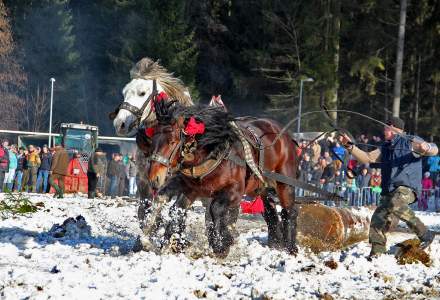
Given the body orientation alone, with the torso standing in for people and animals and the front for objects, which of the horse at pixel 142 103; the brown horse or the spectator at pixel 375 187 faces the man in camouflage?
the spectator

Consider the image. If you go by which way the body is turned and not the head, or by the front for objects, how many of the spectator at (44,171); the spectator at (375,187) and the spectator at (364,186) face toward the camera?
3

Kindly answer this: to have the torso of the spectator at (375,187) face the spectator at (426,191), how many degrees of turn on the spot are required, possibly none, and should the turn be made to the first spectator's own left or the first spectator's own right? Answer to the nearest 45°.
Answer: approximately 135° to the first spectator's own left

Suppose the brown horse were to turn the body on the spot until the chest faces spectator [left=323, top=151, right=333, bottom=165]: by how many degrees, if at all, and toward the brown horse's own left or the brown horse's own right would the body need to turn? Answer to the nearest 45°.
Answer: approximately 135° to the brown horse's own right

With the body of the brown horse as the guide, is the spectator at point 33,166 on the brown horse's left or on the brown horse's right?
on the brown horse's right

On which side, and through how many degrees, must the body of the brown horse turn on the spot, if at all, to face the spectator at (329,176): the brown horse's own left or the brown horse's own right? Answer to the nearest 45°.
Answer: approximately 135° to the brown horse's own right

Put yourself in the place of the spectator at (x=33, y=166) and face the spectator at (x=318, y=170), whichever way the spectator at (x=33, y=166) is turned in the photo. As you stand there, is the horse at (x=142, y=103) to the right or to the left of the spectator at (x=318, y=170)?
right

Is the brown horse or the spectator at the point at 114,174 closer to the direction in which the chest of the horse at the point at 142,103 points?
the brown horse

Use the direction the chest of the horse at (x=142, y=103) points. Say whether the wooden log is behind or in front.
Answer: behind

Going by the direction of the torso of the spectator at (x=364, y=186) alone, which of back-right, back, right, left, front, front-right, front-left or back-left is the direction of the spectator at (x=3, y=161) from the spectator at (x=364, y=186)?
right

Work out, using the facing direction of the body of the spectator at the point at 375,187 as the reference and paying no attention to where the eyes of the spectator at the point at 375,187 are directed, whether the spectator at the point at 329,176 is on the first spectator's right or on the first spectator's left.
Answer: on the first spectator's right

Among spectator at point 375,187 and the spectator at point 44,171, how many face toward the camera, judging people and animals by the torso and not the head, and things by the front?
2

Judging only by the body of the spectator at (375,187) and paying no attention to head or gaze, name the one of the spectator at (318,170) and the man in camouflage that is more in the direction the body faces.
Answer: the man in camouflage

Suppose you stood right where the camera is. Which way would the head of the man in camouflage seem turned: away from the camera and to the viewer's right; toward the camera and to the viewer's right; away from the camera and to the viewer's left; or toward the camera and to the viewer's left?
toward the camera and to the viewer's left

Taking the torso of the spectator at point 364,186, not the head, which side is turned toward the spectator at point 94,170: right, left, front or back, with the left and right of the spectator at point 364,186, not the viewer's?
right

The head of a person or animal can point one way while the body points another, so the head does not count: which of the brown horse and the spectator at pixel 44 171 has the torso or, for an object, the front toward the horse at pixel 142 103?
the spectator

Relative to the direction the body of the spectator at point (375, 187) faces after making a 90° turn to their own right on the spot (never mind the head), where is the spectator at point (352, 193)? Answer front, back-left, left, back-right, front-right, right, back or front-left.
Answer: front-left

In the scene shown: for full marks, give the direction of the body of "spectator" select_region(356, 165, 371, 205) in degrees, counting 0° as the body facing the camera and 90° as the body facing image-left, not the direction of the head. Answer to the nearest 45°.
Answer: approximately 0°
